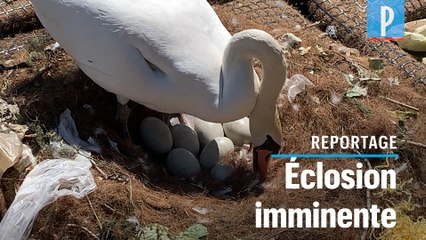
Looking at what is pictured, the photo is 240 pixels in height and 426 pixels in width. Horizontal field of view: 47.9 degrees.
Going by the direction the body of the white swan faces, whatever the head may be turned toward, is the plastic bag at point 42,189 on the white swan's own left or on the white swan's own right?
on the white swan's own right

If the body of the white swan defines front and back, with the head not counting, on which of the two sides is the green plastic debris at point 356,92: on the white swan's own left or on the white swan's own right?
on the white swan's own left

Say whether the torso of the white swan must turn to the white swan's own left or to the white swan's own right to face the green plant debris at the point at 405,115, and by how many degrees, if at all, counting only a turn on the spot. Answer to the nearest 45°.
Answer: approximately 45° to the white swan's own left

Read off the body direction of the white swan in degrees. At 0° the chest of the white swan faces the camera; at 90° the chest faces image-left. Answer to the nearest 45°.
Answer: approximately 315°
